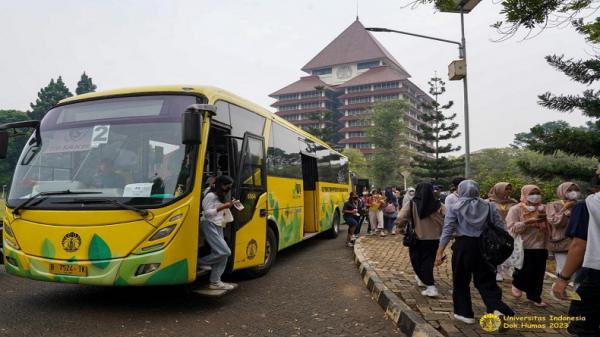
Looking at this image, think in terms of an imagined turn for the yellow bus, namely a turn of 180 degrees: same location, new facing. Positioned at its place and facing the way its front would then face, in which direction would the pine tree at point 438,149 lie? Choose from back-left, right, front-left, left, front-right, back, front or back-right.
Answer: front

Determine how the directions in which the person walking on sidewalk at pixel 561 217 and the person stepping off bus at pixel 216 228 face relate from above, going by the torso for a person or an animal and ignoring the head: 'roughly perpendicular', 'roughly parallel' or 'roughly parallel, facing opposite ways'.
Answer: roughly perpendicular

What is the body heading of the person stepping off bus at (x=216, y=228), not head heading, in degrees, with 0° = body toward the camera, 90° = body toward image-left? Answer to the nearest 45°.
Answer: approximately 270°

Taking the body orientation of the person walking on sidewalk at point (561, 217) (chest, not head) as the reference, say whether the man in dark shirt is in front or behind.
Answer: in front
